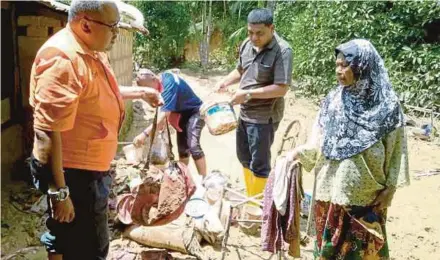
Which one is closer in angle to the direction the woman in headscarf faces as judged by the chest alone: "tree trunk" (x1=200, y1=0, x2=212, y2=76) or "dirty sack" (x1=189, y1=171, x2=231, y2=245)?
the dirty sack

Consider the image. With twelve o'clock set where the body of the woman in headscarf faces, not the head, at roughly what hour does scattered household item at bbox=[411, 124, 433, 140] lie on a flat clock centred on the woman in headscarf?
The scattered household item is roughly at 5 o'clock from the woman in headscarf.

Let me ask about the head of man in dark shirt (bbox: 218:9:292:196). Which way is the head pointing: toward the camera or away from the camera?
toward the camera

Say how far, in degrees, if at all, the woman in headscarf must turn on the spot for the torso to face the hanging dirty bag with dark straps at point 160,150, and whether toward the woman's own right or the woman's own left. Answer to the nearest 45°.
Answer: approximately 45° to the woman's own right

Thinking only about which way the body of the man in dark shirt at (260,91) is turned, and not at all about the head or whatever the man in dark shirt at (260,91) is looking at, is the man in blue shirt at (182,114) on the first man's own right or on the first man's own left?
on the first man's own right

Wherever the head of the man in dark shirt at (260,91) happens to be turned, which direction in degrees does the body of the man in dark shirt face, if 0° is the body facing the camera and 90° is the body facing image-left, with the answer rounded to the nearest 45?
approximately 45°

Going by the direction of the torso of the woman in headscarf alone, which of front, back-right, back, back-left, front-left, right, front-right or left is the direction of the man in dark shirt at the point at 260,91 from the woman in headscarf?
right

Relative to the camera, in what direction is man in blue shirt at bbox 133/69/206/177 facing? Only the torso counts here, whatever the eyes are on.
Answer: to the viewer's left

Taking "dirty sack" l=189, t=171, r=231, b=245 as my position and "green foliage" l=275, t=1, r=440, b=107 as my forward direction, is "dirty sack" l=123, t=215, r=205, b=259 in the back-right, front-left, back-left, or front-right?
back-left

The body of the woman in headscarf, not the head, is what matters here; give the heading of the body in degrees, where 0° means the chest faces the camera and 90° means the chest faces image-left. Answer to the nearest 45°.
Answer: approximately 45°

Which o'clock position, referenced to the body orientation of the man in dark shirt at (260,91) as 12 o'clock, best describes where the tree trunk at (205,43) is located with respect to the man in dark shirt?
The tree trunk is roughly at 4 o'clock from the man in dark shirt.

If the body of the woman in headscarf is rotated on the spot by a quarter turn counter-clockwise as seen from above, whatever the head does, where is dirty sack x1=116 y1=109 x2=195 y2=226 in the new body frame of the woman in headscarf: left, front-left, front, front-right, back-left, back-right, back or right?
back-right

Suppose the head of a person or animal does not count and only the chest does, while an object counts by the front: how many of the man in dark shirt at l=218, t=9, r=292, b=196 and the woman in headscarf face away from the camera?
0

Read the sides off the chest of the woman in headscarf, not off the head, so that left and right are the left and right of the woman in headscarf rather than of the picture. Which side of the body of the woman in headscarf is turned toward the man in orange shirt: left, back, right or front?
front

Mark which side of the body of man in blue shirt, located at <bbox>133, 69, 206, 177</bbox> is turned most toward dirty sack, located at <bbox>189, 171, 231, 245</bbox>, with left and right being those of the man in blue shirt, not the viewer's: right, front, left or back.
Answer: left

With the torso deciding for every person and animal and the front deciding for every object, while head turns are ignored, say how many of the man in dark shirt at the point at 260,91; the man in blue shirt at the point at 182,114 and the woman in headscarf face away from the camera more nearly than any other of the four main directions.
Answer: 0

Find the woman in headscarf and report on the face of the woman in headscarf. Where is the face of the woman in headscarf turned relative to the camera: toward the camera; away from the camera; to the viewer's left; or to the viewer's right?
to the viewer's left

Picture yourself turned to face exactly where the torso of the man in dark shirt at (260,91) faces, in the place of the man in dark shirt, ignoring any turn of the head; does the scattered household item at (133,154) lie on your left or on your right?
on your right
